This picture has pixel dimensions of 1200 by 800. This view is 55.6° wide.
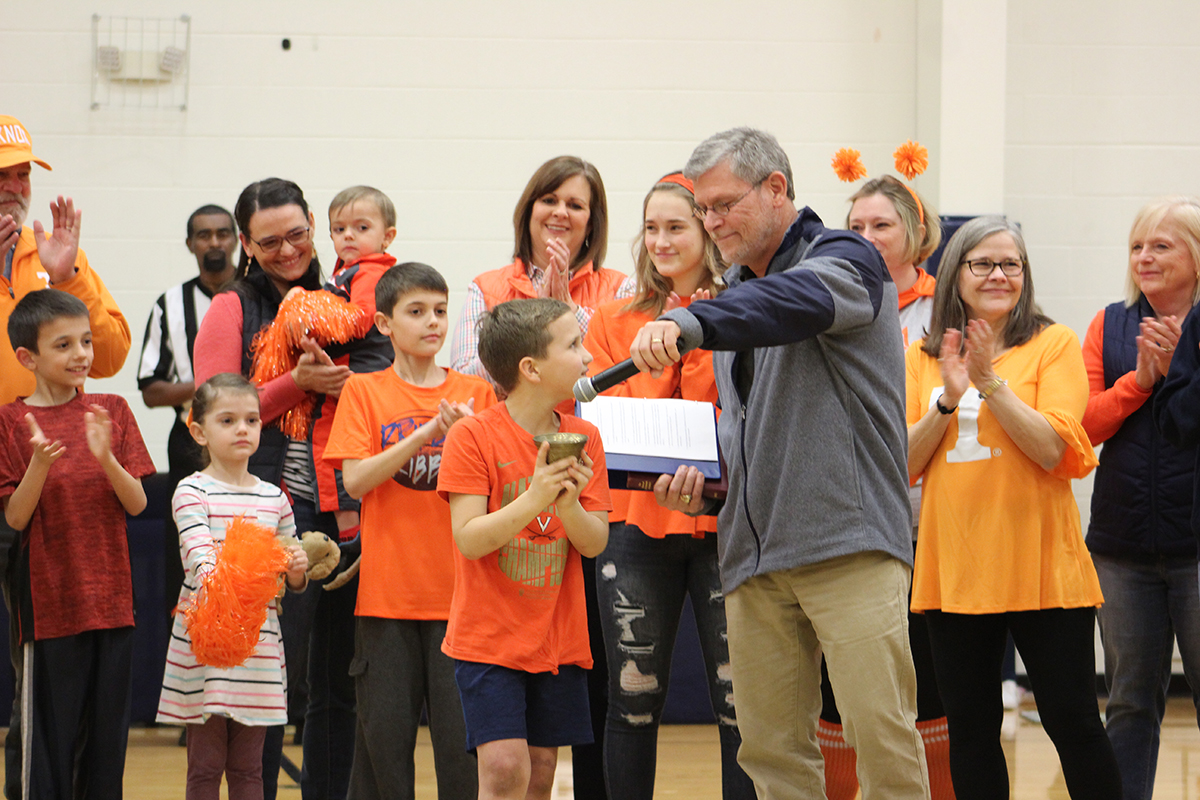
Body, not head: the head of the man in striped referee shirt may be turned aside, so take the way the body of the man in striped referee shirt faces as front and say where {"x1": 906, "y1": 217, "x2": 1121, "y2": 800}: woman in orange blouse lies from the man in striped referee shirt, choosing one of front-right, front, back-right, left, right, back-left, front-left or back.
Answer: front-left

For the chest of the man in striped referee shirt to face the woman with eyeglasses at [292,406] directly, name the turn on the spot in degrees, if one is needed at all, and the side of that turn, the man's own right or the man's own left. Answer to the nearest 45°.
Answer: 0° — they already face them

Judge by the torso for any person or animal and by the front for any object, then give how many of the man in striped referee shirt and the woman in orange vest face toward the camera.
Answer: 2

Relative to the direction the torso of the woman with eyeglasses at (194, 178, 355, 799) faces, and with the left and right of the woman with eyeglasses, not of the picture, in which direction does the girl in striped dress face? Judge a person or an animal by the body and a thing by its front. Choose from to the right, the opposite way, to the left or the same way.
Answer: the same way

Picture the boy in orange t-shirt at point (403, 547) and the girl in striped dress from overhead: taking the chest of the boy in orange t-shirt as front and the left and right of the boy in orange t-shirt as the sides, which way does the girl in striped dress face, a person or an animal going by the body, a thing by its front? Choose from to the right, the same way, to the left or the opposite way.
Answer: the same way

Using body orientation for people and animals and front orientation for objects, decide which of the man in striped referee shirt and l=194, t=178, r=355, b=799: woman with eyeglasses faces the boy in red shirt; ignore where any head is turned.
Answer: the man in striped referee shirt

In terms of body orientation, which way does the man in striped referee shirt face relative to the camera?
toward the camera

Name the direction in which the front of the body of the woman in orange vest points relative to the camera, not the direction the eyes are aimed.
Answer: toward the camera

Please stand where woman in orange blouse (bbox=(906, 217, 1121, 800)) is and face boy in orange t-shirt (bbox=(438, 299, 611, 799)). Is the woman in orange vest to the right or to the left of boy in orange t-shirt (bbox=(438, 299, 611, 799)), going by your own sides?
right

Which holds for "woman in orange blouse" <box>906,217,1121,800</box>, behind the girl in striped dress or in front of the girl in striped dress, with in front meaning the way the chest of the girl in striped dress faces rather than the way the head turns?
in front

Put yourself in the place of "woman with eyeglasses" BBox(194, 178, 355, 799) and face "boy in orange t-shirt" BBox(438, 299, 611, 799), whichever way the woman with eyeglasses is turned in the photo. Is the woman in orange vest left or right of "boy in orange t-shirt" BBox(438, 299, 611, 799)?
left

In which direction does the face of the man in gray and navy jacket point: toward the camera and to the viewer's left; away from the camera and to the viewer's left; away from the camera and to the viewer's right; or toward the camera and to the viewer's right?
toward the camera and to the viewer's left

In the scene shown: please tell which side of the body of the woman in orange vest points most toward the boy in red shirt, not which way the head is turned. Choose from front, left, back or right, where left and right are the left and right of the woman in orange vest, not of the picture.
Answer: right

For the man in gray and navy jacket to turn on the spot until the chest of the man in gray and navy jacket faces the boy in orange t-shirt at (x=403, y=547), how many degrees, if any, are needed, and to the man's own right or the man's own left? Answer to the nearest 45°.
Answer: approximately 90° to the man's own right

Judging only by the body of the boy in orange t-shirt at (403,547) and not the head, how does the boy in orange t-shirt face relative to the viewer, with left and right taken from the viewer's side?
facing the viewer and to the right of the viewer

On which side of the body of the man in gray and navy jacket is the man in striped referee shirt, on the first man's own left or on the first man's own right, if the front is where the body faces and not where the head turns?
on the first man's own right
